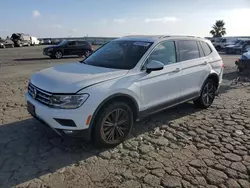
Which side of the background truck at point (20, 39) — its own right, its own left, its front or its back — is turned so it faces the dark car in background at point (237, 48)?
left

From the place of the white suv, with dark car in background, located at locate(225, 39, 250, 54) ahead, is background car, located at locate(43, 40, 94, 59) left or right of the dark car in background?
left

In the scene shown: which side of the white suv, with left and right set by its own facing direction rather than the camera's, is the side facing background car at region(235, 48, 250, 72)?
back

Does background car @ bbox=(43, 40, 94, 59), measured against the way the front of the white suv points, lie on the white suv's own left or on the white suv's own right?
on the white suv's own right

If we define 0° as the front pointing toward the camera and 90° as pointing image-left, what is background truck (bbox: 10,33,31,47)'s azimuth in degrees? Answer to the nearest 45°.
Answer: approximately 45°

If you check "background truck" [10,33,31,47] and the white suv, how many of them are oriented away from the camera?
0

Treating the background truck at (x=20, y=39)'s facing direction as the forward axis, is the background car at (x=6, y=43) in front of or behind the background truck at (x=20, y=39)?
in front

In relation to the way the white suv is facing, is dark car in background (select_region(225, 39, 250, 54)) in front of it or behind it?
behind

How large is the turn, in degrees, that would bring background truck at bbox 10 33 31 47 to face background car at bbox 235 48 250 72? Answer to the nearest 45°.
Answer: approximately 45° to its left

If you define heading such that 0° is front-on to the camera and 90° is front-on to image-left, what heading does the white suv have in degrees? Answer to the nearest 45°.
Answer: approximately 45°
